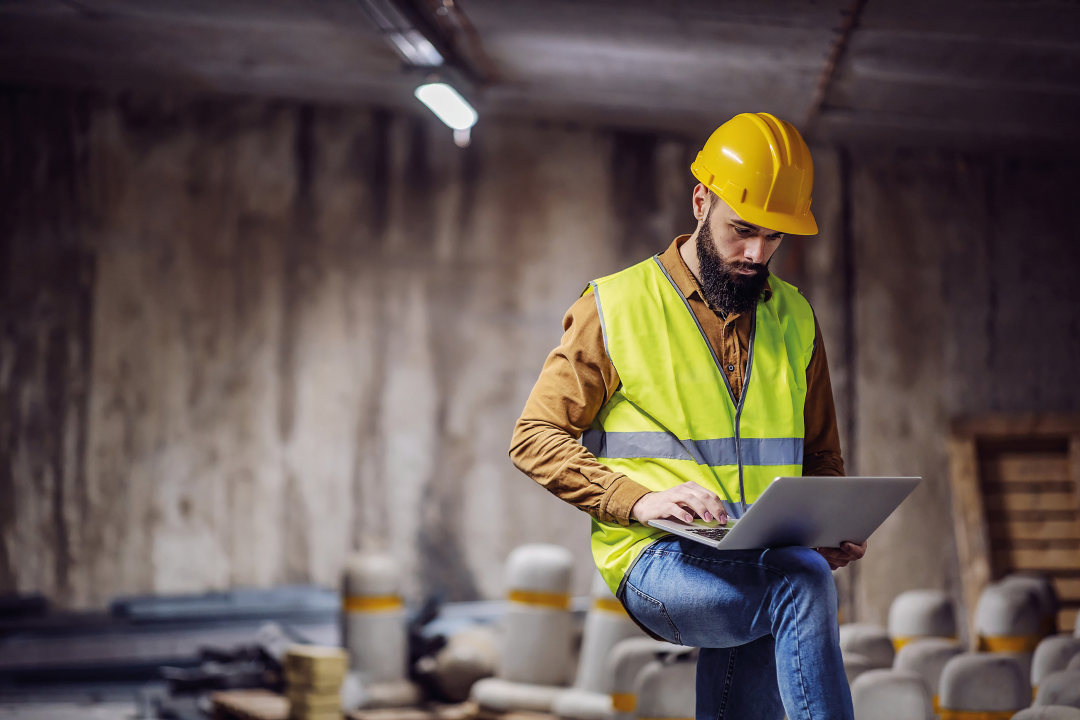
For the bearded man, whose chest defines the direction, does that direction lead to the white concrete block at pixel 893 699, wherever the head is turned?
no

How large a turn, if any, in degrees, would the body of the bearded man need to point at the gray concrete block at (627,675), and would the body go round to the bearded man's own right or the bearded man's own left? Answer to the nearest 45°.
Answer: approximately 135° to the bearded man's own left

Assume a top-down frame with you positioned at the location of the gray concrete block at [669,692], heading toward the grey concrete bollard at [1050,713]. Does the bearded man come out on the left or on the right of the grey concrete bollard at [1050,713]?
right

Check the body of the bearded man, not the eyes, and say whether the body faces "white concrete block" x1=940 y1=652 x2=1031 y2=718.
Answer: no

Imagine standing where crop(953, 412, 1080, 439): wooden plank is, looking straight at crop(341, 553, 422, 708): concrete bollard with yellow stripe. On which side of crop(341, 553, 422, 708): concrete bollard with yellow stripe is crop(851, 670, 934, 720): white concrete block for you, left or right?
left

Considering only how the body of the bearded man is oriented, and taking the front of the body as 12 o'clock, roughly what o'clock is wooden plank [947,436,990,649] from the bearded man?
The wooden plank is roughly at 8 o'clock from the bearded man.

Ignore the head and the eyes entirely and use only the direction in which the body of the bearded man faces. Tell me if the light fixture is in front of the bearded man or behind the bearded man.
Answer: behind

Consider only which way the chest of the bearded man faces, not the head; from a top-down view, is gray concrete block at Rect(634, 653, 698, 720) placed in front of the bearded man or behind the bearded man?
behind

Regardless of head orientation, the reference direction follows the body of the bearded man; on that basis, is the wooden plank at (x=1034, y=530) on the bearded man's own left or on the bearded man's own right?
on the bearded man's own left

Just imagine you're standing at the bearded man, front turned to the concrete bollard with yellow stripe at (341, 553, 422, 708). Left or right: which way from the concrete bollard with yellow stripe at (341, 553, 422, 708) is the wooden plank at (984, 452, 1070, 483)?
right

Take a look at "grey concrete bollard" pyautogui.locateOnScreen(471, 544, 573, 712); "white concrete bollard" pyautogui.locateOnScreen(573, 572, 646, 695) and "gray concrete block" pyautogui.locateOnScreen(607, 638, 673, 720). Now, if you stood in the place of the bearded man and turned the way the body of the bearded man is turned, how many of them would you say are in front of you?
0

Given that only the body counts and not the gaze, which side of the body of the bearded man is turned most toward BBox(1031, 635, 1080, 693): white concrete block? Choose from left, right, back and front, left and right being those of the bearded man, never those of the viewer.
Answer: left

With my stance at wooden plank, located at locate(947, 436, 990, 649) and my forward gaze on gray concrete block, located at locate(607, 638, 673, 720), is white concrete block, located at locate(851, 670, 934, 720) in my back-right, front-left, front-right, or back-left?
front-left

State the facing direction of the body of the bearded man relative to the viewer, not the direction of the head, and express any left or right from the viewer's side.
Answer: facing the viewer and to the right of the viewer

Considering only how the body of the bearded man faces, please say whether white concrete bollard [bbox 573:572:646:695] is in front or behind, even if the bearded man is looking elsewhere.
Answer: behind
